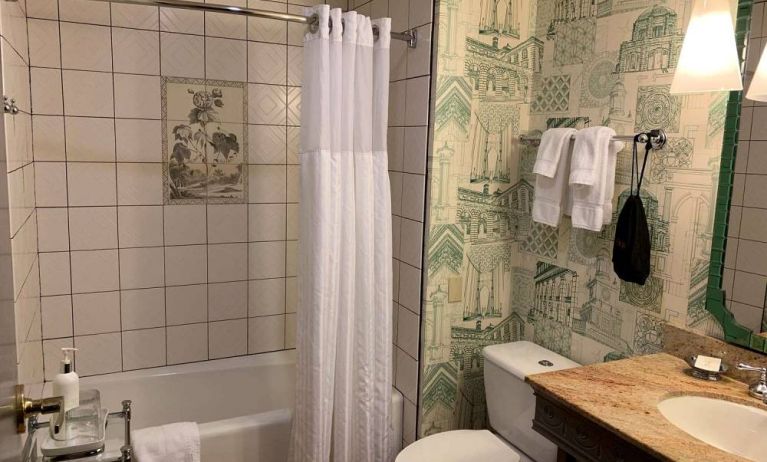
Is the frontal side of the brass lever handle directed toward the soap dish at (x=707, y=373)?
yes

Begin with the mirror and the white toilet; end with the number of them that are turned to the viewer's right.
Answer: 0

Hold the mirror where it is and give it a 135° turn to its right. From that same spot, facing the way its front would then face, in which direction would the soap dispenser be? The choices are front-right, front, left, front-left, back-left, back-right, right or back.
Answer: back-left

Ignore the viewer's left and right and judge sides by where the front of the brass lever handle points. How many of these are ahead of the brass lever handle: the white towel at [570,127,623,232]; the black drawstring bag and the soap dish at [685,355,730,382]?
3

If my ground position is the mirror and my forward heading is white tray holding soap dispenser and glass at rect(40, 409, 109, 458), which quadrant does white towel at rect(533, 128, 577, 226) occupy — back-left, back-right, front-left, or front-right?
front-right

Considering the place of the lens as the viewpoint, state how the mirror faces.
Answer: facing the viewer and to the left of the viewer

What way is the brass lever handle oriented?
to the viewer's right

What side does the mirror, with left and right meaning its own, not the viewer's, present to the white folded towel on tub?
front

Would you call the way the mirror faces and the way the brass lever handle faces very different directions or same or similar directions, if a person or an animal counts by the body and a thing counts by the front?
very different directions

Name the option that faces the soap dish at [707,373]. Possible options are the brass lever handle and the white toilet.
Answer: the brass lever handle

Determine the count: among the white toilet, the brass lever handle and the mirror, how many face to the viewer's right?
1

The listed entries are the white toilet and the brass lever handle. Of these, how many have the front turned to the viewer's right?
1
